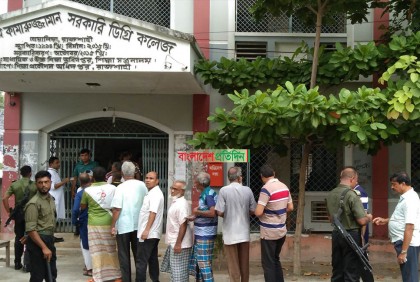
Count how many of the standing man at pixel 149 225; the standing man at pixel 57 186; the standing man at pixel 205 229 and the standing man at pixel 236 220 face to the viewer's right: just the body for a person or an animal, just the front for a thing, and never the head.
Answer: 1

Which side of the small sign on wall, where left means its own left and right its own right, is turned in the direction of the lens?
front

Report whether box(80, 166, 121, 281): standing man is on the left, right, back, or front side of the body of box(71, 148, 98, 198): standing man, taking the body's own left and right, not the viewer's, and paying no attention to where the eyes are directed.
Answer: front

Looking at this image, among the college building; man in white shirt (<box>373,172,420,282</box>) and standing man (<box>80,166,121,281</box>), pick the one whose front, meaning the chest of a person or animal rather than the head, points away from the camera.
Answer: the standing man

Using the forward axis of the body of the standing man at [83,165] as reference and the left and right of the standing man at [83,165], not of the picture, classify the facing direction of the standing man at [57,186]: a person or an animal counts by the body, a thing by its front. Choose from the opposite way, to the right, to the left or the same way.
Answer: to the left

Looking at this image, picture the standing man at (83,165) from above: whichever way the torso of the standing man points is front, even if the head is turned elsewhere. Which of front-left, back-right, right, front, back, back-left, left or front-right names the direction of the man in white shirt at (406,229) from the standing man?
front-left

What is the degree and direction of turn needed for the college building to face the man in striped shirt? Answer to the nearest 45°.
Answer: approximately 45° to its left

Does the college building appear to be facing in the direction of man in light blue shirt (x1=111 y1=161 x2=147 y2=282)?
yes

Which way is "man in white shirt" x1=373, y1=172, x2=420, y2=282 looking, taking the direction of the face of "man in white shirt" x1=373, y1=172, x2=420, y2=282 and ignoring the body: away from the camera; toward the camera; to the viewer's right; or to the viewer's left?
to the viewer's left

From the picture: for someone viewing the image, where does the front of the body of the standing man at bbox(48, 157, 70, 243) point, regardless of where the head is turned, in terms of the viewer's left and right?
facing to the right of the viewer
